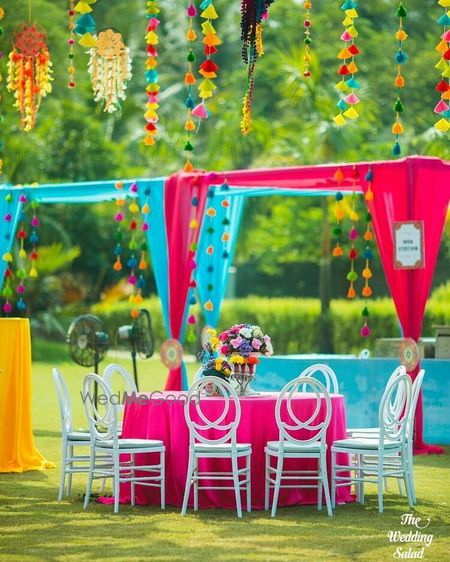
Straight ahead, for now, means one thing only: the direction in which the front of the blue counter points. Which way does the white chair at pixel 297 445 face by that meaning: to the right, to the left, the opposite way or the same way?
the opposite way

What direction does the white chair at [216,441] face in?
away from the camera

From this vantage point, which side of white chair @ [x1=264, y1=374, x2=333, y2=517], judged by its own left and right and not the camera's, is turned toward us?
back

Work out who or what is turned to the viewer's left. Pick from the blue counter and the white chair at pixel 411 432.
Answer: the white chair

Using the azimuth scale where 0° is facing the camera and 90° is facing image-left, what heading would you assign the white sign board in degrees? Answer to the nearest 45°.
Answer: approximately 0°

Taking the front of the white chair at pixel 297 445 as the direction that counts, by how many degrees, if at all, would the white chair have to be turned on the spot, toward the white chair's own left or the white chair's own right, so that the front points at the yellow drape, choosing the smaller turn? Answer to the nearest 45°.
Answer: approximately 45° to the white chair's own left

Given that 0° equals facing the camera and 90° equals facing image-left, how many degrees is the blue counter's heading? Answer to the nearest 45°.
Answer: approximately 0°

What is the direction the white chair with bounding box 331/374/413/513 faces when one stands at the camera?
facing away from the viewer and to the left of the viewer

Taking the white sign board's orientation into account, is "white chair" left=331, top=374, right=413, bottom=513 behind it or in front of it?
in front

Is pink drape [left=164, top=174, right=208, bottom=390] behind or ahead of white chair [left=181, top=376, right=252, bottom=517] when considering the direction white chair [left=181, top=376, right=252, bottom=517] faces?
ahead

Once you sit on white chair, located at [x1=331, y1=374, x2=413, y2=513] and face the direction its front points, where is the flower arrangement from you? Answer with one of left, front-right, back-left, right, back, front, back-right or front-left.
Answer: front-left

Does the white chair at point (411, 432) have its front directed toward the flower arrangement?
yes

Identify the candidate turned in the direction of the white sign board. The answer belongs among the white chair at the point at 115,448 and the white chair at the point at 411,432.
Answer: the white chair at the point at 115,448

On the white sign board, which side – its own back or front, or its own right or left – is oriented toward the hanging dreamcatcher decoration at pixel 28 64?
right

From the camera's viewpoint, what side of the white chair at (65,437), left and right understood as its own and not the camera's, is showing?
right
